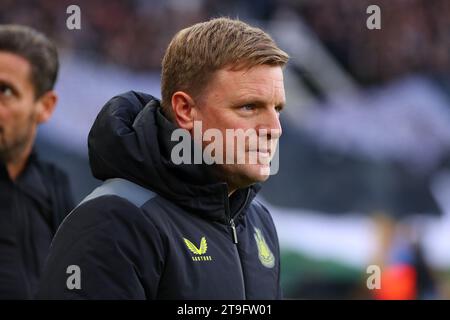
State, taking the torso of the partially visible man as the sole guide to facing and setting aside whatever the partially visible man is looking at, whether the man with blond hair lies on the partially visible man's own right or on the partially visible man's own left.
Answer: on the partially visible man's own left

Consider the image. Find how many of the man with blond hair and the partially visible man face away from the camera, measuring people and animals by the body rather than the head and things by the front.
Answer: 0

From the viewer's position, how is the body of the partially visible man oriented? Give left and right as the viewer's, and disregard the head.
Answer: facing the viewer and to the left of the viewer

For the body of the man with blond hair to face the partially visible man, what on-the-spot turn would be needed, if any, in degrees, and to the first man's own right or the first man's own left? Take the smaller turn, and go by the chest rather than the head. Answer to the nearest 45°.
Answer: approximately 180°
